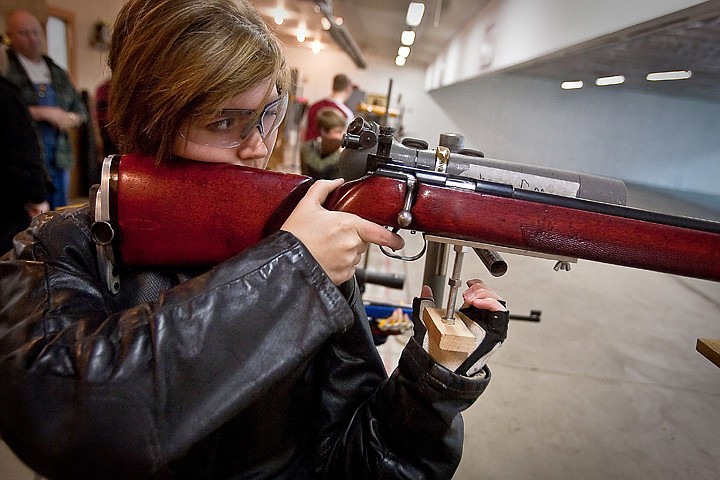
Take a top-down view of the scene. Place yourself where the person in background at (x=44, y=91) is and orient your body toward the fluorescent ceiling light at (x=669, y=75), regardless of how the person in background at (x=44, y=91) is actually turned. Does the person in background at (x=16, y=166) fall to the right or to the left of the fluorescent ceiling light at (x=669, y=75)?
right

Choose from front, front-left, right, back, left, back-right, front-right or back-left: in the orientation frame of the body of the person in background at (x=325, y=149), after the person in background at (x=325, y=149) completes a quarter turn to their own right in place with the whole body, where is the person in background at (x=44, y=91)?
front-right

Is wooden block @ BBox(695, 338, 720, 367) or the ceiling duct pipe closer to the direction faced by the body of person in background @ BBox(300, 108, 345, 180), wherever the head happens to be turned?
the wooden block

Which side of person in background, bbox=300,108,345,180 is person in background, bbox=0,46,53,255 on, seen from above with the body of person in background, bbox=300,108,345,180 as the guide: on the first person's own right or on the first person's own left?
on the first person's own right

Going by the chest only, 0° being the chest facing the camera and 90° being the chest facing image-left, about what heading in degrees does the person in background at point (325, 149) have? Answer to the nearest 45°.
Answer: approximately 315°

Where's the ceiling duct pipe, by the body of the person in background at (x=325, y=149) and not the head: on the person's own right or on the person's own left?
on the person's own left
